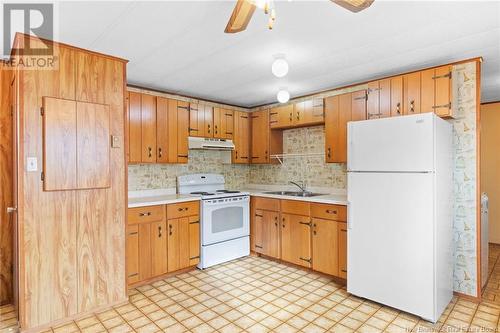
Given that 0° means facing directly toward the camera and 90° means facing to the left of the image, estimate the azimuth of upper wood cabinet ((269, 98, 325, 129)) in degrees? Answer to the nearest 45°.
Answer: approximately 45°

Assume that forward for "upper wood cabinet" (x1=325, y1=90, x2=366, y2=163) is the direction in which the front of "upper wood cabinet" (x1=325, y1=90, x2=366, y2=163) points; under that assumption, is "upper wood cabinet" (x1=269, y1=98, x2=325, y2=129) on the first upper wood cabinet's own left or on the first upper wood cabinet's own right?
on the first upper wood cabinet's own right

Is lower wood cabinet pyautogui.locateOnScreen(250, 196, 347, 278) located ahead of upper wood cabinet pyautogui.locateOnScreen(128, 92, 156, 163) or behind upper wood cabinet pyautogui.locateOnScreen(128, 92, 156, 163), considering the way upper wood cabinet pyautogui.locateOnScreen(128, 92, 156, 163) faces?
ahead

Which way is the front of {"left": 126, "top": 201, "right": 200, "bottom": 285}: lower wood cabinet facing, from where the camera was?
facing the viewer and to the right of the viewer

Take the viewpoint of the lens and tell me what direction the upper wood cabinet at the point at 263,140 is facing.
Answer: facing the viewer and to the left of the viewer

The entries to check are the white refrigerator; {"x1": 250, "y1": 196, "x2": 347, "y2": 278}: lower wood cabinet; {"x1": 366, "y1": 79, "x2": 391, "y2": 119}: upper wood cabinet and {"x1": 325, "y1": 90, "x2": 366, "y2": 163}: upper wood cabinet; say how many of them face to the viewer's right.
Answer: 0

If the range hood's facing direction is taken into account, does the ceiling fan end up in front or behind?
in front

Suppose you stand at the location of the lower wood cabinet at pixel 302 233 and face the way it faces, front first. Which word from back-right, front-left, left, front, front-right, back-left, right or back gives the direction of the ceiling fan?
front-left

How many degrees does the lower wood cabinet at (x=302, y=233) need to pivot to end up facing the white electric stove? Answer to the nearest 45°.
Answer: approximately 45° to its right

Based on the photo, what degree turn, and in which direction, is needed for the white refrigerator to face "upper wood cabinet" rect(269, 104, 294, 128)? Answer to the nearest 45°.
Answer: approximately 90° to its right

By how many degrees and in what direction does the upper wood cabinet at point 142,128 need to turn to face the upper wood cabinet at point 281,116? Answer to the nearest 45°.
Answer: approximately 45° to its left

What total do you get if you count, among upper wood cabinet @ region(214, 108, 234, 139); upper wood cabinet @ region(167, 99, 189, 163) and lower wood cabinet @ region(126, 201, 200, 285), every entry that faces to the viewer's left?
0

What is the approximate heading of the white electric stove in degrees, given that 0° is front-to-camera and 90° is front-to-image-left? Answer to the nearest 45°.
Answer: approximately 315°
